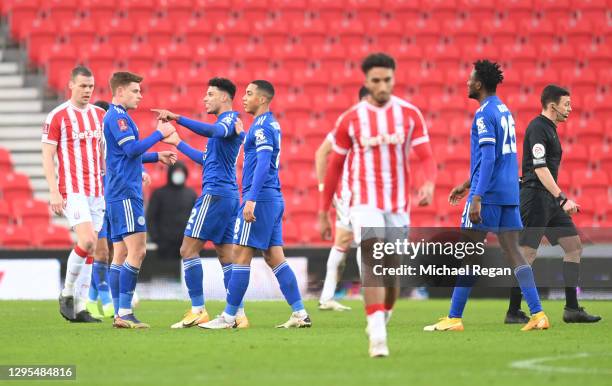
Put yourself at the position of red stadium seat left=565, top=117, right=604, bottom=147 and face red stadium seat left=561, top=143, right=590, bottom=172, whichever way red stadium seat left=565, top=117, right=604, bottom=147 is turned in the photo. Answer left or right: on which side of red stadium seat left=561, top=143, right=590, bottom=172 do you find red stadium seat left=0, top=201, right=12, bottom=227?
right

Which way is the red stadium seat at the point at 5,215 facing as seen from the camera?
toward the camera

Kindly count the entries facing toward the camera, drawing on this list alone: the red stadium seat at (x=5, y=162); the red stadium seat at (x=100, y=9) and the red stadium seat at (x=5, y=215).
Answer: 3

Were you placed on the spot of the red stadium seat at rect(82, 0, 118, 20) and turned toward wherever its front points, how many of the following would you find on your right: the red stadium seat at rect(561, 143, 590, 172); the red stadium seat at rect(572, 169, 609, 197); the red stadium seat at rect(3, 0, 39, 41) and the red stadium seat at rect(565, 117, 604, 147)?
1

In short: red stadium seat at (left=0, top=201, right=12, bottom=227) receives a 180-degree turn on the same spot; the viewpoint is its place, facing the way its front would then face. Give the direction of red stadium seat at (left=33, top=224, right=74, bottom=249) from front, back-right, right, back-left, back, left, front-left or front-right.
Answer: back-right

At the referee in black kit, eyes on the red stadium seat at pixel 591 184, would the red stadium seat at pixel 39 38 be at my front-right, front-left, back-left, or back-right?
front-left

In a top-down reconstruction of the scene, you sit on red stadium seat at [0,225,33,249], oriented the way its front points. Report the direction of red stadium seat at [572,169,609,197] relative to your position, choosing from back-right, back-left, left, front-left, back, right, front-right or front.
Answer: left

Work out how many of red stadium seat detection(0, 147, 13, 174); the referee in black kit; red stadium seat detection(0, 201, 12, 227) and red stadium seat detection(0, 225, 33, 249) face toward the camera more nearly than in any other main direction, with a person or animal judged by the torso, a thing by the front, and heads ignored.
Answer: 3

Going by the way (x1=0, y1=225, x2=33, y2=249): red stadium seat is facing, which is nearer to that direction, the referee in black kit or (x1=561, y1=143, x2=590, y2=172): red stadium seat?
the referee in black kit

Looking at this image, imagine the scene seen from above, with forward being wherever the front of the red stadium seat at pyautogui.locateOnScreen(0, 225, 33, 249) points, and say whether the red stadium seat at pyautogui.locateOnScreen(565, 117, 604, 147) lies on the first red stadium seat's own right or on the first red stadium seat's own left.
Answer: on the first red stadium seat's own left

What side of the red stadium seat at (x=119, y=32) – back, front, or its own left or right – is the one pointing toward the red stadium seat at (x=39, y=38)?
right

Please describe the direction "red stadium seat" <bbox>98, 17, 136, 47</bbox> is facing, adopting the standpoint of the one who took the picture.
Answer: facing the viewer

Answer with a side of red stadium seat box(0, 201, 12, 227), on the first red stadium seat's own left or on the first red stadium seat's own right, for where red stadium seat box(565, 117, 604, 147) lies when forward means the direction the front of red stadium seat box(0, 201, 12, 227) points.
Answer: on the first red stadium seat's own left
